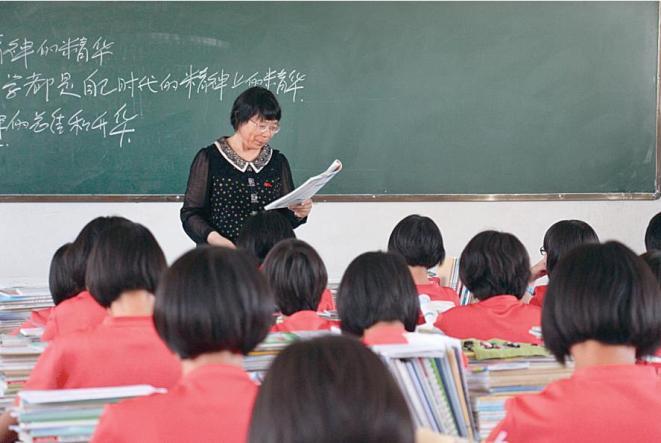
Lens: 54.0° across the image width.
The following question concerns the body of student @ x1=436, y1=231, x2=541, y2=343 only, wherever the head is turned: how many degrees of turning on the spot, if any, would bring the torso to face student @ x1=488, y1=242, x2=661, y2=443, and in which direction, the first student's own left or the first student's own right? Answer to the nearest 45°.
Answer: approximately 180°

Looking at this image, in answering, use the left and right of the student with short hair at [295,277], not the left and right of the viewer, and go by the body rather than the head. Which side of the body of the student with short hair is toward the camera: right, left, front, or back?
back

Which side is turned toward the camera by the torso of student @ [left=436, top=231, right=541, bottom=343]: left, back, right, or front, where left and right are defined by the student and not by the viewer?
back

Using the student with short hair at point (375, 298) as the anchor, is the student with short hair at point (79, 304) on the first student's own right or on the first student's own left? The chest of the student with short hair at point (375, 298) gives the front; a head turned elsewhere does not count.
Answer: on the first student's own left

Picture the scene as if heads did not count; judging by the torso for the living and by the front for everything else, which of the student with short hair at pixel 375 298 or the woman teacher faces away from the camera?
the student with short hair

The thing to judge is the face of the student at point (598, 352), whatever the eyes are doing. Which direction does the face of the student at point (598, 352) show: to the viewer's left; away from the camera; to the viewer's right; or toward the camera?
away from the camera

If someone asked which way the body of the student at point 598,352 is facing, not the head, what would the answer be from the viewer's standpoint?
away from the camera

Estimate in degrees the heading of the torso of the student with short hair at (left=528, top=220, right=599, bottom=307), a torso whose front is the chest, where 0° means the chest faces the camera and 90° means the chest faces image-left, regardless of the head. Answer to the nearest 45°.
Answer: approximately 135°

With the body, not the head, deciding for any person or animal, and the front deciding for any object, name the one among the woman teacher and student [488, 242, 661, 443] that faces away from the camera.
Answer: the student

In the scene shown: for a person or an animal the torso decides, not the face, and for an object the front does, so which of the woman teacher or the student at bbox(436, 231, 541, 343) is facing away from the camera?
the student

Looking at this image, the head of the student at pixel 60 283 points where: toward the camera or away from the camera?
away from the camera

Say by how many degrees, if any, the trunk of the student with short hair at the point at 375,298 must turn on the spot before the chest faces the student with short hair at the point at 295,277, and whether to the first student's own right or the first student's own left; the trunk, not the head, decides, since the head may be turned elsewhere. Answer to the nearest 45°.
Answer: approximately 45° to the first student's own left

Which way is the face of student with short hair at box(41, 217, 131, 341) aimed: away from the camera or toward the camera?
away from the camera

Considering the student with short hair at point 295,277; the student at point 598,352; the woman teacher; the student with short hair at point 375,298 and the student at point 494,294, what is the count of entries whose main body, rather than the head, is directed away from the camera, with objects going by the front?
4

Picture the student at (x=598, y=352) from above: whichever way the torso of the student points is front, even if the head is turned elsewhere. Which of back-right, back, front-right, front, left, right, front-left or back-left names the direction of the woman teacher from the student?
front-left

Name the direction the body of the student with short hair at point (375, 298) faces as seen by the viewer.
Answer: away from the camera

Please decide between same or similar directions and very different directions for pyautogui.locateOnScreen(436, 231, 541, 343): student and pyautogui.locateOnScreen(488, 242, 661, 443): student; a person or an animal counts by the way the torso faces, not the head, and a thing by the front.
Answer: same or similar directions

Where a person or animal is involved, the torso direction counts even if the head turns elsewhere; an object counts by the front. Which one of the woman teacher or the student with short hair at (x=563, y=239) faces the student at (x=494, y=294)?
the woman teacher
